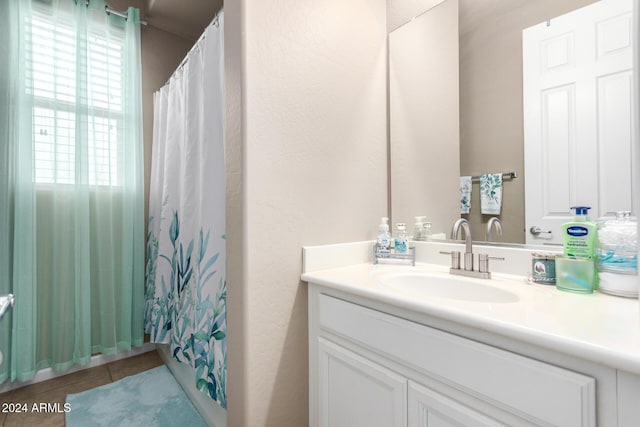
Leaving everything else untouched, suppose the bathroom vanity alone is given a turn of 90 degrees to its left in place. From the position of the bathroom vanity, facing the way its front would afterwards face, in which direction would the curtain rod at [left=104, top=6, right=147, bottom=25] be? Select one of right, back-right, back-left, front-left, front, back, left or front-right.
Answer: back-right

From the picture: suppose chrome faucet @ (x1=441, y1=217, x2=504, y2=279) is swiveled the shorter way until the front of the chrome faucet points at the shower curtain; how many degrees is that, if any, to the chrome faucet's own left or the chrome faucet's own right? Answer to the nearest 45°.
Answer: approximately 45° to the chrome faucet's own right

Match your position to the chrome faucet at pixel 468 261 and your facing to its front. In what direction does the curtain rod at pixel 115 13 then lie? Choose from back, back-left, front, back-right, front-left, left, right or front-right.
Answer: front-right

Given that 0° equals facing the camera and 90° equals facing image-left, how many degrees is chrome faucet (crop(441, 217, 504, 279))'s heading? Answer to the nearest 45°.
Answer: approximately 45°

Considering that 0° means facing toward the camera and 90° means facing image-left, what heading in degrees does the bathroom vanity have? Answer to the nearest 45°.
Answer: approximately 45°
